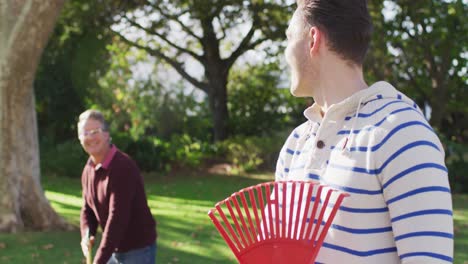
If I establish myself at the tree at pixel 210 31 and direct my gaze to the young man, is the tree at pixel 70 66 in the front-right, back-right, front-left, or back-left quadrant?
front-right

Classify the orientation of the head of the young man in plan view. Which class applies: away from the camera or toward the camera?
away from the camera

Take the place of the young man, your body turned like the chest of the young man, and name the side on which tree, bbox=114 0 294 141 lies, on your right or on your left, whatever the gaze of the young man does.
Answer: on your right
